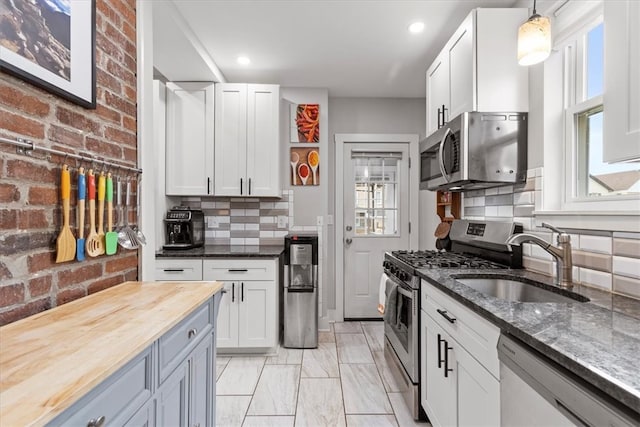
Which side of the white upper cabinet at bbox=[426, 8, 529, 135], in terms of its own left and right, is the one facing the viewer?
left

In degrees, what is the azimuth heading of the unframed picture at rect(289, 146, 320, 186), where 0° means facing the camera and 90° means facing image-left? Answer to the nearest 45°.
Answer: approximately 0°

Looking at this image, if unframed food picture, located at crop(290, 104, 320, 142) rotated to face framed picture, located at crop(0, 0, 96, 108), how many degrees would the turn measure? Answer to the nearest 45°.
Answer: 0° — it already faces it

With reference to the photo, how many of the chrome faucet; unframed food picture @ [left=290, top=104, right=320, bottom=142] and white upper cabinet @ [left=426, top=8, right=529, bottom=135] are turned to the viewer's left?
2

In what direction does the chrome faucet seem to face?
to the viewer's left

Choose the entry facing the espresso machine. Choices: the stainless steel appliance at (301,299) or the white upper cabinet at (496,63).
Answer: the white upper cabinet

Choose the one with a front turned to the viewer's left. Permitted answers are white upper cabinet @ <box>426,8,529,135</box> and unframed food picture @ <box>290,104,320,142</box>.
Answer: the white upper cabinet

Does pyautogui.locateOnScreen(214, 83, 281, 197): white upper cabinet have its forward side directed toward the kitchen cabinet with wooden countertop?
yes

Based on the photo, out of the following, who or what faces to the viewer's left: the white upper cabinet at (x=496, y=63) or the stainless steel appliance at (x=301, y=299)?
the white upper cabinet

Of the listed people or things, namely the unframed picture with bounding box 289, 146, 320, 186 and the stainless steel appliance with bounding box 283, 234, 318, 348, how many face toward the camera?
2

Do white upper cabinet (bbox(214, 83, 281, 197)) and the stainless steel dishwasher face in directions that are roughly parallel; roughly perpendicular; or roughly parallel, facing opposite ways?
roughly perpendicular

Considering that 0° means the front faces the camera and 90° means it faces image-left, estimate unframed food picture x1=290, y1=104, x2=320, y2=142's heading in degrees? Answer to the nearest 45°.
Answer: approximately 0°
